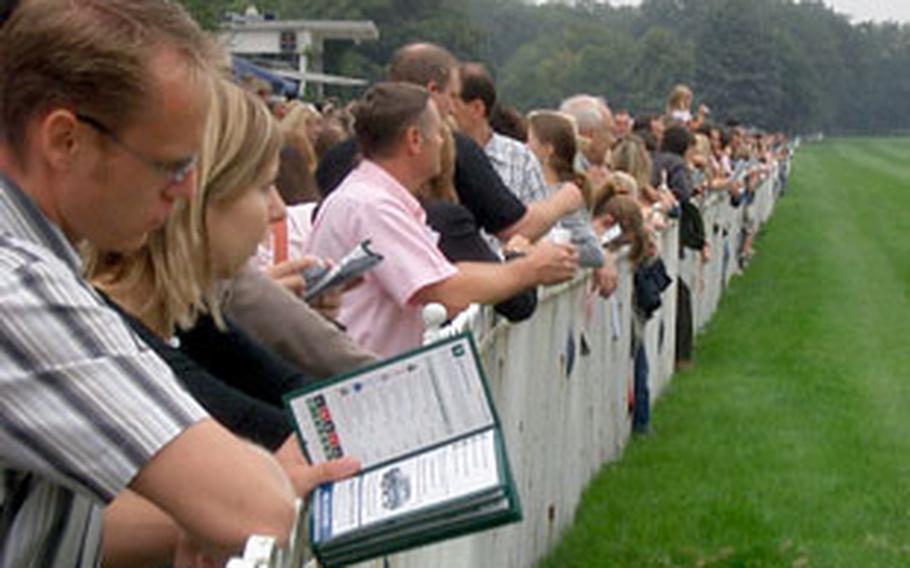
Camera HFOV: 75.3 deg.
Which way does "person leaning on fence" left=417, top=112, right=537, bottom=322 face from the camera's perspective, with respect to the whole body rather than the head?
to the viewer's right

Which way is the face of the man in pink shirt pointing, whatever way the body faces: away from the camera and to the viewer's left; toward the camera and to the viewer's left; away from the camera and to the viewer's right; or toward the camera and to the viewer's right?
away from the camera and to the viewer's right

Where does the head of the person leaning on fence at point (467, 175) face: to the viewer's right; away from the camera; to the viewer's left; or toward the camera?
to the viewer's right

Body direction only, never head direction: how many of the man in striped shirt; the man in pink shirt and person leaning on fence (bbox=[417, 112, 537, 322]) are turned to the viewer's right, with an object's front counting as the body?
3

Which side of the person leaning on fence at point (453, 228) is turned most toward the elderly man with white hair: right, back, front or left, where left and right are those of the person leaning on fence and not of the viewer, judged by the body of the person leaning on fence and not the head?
left

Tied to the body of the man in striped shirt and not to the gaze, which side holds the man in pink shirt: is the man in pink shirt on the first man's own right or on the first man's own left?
on the first man's own left

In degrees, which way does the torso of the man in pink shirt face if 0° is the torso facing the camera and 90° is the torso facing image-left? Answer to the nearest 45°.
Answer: approximately 270°

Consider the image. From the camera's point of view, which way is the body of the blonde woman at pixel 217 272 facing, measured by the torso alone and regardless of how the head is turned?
to the viewer's right

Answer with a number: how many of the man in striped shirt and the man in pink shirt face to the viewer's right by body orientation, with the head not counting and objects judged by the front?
2

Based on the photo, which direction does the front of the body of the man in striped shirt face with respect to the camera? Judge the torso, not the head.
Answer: to the viewer's right

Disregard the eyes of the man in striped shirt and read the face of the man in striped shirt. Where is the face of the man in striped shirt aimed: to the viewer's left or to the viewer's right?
to the viewer's right
